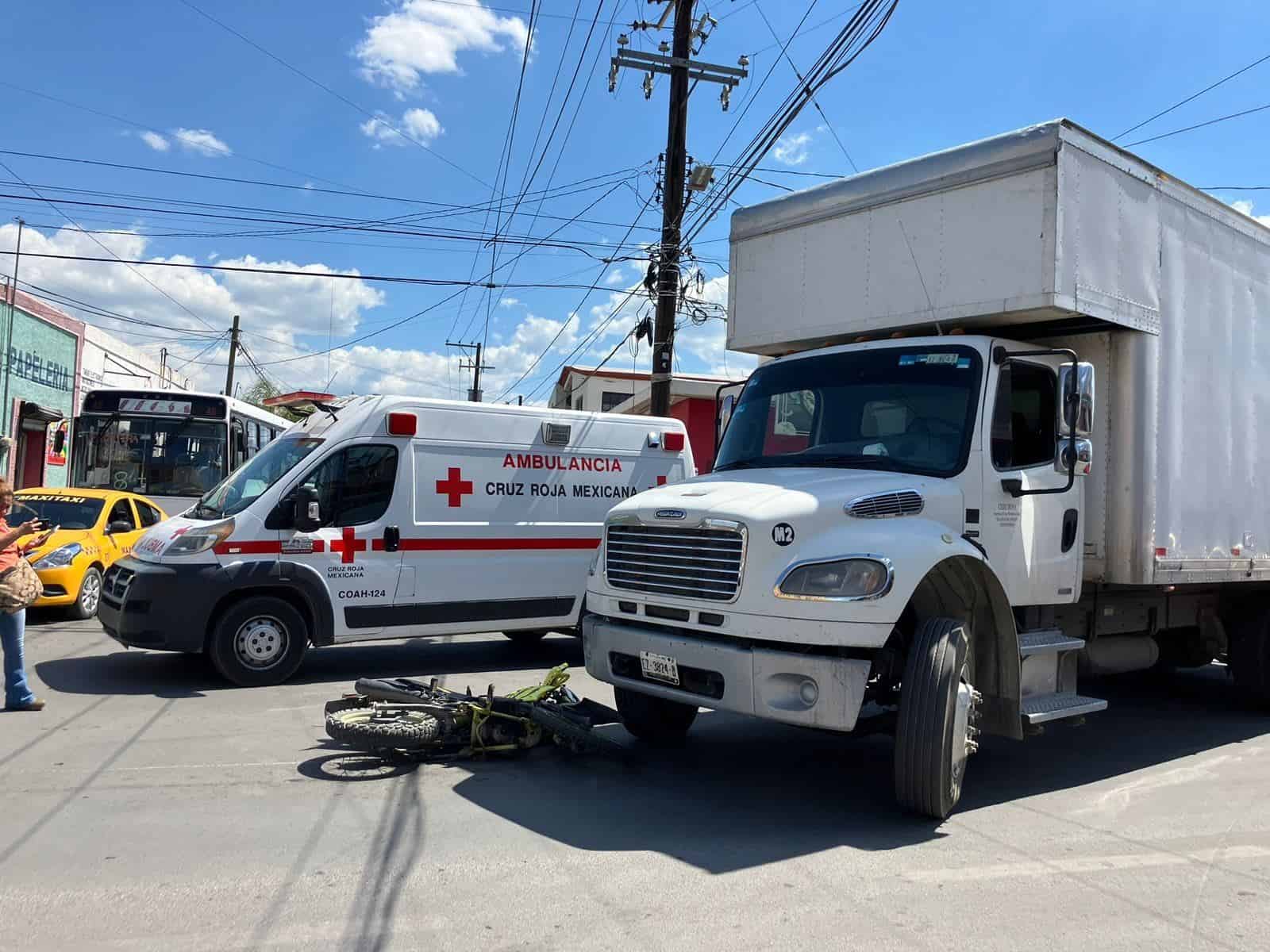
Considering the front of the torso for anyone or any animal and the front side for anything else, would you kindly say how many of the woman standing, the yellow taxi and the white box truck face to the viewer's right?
1

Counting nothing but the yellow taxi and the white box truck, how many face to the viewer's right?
0

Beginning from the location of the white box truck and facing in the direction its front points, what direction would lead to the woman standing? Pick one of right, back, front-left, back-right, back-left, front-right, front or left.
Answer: front-right

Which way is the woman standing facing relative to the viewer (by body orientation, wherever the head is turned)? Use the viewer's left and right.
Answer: facing to the right of the viewer

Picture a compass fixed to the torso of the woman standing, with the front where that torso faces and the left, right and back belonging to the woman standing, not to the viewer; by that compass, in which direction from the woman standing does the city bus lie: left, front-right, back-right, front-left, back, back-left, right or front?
left

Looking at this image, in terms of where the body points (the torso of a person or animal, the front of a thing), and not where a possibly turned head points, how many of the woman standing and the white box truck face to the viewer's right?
1

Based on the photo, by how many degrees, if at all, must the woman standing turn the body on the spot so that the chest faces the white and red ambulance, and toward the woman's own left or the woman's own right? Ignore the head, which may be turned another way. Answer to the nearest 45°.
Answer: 0° — they already face it

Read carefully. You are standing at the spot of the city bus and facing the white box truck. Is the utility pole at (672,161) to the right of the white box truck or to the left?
left

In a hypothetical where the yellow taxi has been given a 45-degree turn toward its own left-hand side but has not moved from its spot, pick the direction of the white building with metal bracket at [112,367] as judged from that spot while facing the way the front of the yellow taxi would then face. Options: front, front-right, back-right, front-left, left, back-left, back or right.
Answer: back

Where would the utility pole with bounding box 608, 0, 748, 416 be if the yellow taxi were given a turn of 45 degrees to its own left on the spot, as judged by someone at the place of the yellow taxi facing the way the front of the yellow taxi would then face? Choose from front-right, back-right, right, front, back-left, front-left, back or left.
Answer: left

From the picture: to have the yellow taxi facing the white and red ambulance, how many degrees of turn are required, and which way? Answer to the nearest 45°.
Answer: approximately 90° to its left

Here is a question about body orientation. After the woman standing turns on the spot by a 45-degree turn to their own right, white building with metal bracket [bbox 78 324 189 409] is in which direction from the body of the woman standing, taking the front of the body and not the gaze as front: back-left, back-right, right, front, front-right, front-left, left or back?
back-left

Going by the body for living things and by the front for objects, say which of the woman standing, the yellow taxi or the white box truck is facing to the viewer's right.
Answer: the woman standing

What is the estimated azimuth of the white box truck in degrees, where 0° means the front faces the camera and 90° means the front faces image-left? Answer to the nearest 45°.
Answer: approximately 45°
